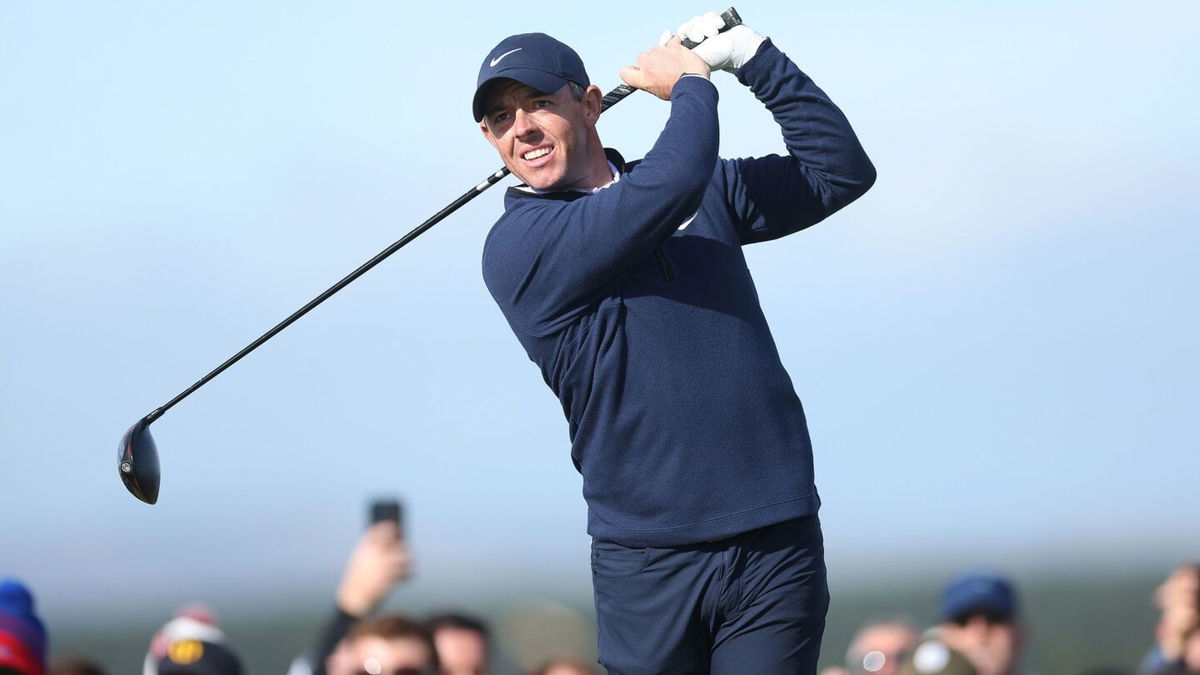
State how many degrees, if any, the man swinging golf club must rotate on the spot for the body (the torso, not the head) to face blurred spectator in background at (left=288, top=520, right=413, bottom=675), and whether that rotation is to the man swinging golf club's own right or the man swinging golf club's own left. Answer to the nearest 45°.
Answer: approximately 135° to the man swinging golf club's own right

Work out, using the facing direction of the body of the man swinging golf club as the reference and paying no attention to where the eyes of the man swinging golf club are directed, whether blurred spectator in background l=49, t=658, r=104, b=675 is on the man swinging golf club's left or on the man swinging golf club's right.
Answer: on the man swinging golf club's right

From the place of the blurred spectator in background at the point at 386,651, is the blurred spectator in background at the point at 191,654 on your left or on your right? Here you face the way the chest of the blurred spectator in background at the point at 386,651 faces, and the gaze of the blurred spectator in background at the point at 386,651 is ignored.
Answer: on your right

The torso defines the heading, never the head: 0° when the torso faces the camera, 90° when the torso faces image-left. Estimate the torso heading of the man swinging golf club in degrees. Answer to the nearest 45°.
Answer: approximately 0°

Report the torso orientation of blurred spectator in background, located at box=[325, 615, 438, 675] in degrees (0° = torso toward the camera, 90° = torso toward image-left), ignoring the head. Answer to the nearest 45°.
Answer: approximately 0°
